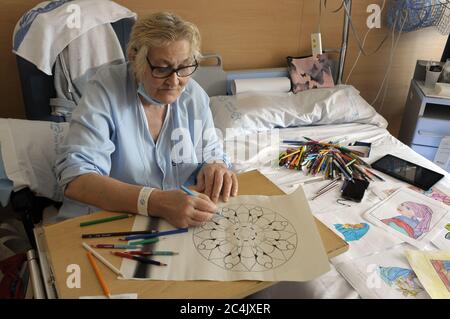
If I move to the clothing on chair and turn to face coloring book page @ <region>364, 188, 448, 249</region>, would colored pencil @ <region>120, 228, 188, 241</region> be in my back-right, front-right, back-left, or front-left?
front-right

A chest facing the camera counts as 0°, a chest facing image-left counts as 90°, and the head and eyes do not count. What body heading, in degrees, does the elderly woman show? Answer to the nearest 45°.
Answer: approximately 315°

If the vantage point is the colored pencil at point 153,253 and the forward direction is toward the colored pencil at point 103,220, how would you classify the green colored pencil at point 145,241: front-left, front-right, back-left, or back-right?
front-right

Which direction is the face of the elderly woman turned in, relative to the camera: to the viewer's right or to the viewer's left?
to the viewer's right

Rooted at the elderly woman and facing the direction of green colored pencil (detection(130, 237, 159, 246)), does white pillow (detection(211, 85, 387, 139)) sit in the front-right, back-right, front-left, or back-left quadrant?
back-left

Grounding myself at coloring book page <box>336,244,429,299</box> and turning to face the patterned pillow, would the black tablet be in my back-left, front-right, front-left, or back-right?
front-right

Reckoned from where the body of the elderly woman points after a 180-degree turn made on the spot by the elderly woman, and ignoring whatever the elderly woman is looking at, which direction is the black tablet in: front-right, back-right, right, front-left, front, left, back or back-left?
back-right

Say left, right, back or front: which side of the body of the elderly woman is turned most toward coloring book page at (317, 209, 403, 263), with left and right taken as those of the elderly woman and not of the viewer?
front

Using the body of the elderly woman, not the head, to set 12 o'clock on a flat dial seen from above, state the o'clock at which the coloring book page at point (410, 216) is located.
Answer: The coloring book page is roughly at 11 o'clock from the elderly woman.

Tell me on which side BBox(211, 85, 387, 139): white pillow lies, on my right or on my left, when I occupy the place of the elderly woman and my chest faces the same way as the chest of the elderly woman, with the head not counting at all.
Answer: on my left
